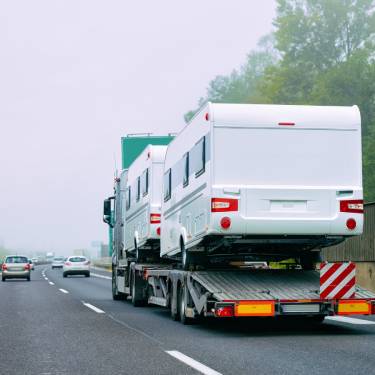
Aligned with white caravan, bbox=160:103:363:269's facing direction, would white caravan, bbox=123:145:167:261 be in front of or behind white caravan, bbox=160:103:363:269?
in front

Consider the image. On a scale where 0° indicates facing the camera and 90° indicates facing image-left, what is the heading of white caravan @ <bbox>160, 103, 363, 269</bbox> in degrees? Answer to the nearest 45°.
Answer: approximately 180°

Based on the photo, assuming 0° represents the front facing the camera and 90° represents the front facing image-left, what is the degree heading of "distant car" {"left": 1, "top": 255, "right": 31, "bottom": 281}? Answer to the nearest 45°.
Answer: approximately 180°

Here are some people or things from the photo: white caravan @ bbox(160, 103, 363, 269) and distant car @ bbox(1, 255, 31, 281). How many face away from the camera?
2

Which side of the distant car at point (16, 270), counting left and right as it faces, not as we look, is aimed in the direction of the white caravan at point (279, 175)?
back

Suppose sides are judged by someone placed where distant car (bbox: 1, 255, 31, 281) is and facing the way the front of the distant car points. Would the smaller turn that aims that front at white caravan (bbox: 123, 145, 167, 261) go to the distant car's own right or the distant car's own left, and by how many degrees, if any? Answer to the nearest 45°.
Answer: approximately 180°

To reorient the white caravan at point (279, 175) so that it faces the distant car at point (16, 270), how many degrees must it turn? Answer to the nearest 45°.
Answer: approximately 45° to its left

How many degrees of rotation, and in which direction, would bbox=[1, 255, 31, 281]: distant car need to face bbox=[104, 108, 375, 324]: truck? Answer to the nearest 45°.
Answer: approximately 180°
